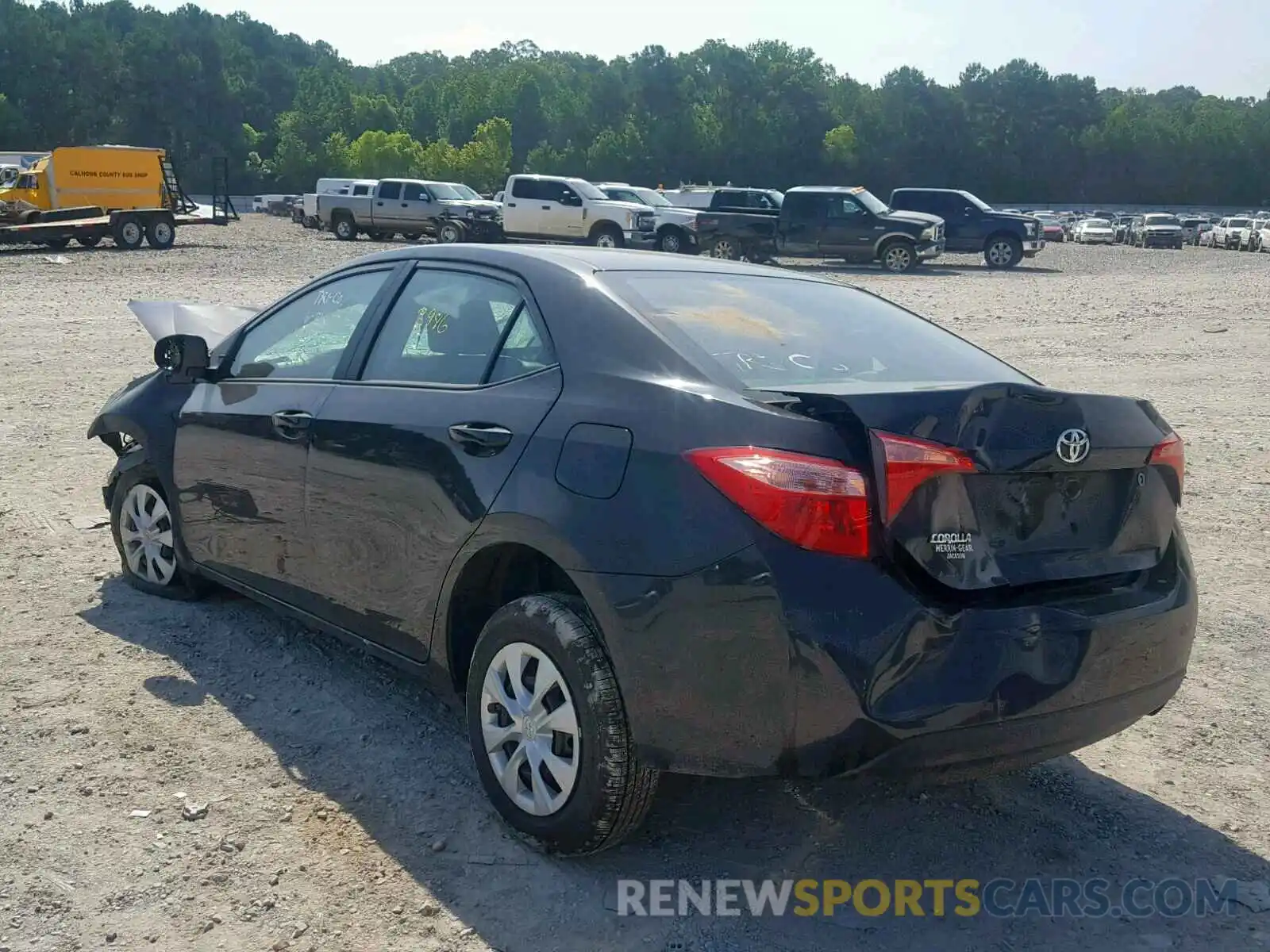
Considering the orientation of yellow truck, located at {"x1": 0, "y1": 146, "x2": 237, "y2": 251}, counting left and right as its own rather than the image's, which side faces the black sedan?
left

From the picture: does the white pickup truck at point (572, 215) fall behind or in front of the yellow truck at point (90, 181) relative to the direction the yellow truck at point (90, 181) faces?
behind

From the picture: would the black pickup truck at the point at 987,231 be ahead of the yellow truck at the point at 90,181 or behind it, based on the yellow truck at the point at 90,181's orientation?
behind

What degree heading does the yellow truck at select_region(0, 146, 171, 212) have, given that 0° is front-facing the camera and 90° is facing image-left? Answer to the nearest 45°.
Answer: approximately 90°

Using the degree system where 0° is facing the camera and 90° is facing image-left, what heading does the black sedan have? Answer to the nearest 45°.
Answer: approximately 135°

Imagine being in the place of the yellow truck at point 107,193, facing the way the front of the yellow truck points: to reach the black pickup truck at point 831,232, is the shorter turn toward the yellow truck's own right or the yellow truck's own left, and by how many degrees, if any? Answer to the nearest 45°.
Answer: approximately 135° to the yellow truck's own left

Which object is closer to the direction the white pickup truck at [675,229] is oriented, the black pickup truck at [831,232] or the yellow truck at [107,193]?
the black pickup truck

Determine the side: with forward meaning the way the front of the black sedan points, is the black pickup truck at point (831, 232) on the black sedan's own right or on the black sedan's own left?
on the black sedan's own right

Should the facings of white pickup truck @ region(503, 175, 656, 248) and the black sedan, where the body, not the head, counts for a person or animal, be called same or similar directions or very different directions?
very different directions

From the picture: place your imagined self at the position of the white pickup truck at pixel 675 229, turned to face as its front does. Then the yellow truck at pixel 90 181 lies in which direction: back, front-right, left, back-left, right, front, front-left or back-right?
back-right
